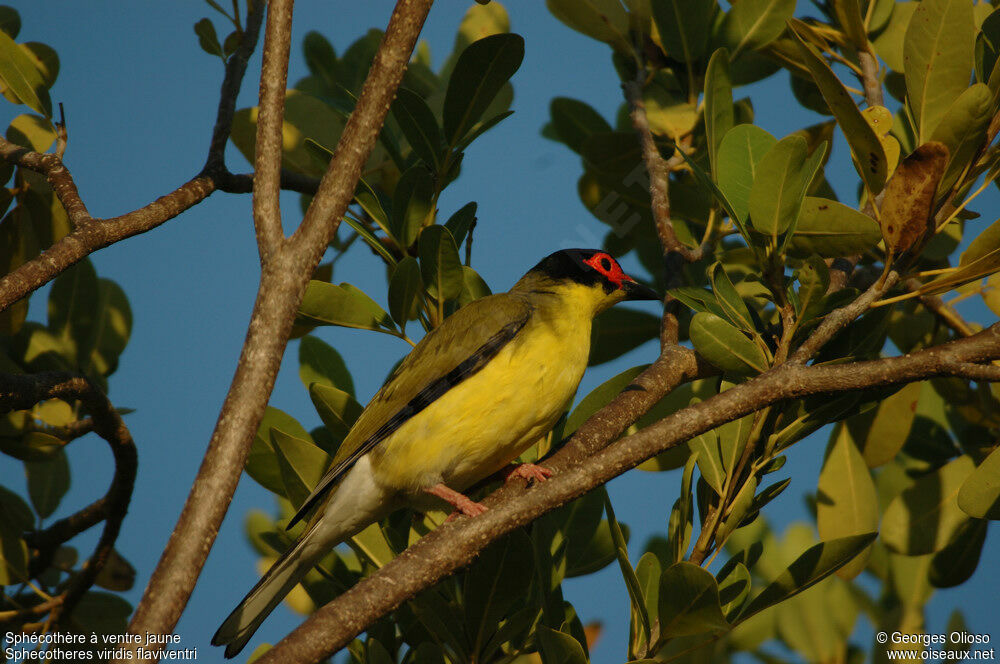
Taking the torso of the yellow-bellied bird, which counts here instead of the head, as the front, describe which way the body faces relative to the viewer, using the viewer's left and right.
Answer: facing to the right of the viewer

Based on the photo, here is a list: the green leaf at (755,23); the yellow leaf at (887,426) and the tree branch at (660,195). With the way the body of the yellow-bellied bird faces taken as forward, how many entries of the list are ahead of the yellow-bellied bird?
3

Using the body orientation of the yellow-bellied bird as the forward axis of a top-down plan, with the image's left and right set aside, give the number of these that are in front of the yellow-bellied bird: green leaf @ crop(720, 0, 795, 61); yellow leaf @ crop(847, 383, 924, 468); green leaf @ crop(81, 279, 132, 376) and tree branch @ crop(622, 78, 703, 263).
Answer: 3

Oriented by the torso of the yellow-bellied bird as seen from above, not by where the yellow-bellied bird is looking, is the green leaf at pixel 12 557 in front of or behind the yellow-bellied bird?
behind

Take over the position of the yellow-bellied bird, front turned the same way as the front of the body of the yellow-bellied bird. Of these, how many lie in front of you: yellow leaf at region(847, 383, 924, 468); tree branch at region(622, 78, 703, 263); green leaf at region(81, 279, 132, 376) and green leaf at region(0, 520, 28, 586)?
2

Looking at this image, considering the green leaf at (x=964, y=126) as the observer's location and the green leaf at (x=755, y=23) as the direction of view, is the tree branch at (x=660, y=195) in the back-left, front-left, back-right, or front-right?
front-left

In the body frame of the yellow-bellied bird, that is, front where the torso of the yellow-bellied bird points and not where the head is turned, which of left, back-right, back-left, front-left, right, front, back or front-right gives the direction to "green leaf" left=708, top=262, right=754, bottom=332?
front-right
